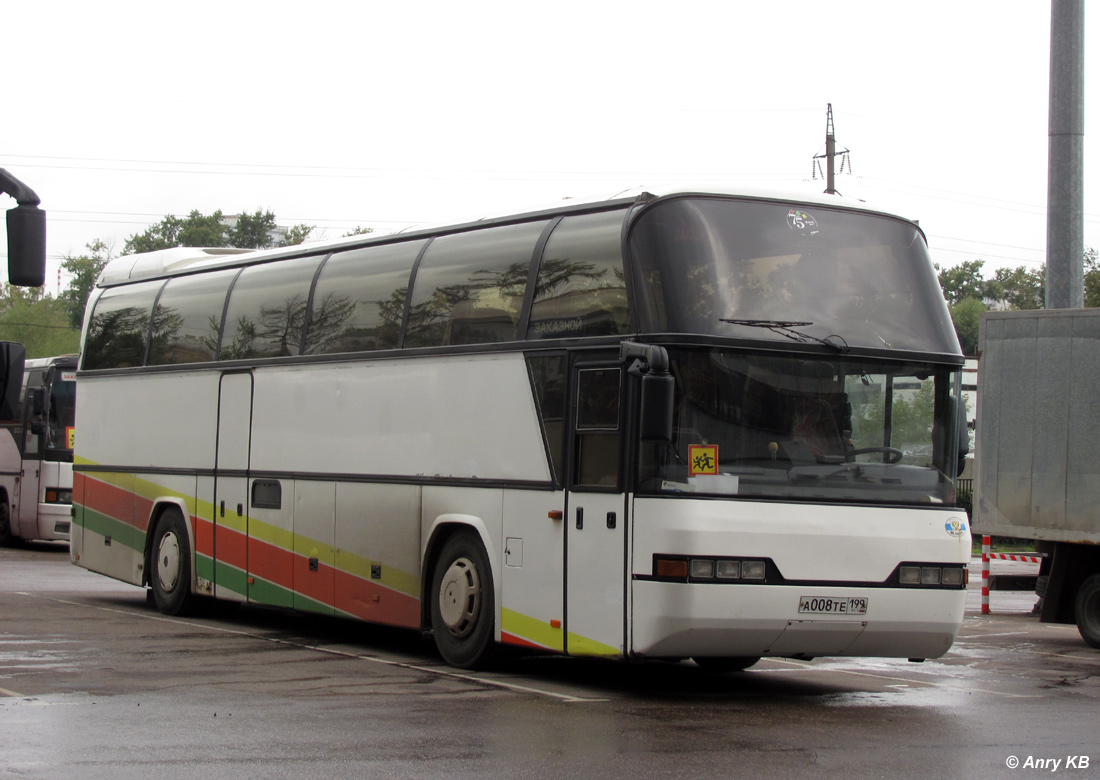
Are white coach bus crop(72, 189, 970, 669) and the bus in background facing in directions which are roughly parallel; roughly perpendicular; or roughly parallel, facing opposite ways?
roughly parallel

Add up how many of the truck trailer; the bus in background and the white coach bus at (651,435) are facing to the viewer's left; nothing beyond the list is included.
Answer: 0

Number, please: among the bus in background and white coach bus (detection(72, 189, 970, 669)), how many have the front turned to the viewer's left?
0

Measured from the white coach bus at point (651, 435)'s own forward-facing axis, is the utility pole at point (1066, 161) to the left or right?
on its left

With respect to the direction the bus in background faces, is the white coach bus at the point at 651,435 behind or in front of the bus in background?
in front
